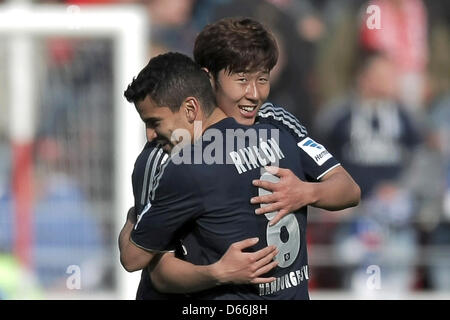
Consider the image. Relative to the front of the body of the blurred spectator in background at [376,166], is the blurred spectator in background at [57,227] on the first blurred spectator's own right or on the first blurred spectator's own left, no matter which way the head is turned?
on the first blurred spectator's own right

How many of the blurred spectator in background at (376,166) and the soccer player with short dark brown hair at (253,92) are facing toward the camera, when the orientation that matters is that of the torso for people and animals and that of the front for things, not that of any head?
2

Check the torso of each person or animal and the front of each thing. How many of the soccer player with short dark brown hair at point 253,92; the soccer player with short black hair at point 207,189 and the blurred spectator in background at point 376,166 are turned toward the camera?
2

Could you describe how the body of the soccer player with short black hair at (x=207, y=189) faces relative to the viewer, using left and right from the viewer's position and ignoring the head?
facing away from the viewer and to the left of the viewer

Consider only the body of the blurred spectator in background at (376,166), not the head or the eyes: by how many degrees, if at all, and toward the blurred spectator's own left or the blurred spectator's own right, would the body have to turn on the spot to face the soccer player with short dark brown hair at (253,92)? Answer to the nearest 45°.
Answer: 0° — they already face them

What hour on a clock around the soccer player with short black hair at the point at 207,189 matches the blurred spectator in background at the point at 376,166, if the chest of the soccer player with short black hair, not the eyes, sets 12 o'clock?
The blurred spectator in background is roughly at 2 o'clock from the soccer player with short black hair.

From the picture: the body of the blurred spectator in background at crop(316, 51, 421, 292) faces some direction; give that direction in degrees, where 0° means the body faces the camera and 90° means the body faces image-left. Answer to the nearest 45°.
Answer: approximately 0°

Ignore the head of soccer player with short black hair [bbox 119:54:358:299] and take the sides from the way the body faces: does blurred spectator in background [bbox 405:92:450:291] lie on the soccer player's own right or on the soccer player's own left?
on the soccer player's own right

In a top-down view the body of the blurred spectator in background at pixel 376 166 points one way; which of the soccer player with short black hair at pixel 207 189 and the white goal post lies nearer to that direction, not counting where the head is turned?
the soccer player with short black hair
